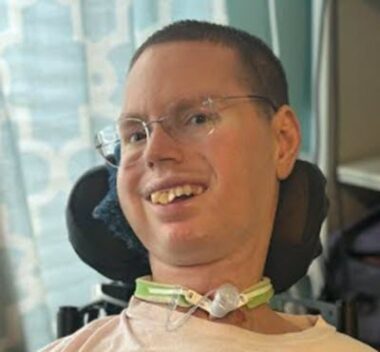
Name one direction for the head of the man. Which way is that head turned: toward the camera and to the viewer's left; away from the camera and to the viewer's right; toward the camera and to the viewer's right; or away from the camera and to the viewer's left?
toward the camera and to the viewer's left

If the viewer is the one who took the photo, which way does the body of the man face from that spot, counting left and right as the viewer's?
facing the viewer
